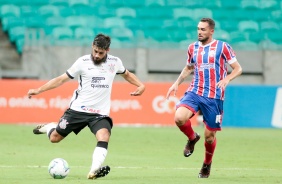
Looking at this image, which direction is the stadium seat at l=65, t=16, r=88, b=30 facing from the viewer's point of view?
toward the camera

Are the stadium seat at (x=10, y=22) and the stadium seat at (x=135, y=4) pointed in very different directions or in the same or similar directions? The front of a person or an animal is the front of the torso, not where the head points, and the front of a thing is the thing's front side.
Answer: same or similar directions

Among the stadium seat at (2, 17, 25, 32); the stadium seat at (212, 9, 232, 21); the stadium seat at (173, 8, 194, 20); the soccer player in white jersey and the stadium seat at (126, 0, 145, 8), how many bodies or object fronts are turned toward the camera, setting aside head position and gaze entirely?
5

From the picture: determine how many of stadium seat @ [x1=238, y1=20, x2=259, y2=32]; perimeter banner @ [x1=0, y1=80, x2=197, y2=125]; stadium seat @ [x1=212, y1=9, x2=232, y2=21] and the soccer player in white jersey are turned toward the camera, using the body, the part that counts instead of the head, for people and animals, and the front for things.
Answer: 4

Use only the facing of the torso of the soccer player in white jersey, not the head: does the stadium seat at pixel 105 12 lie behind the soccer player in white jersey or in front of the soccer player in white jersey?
behind

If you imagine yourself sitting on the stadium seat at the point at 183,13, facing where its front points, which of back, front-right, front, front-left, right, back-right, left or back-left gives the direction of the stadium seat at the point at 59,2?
right

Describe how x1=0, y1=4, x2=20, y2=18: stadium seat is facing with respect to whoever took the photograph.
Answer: facing the viewer

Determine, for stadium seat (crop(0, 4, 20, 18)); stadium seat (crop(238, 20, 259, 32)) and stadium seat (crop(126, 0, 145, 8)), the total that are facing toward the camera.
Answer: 3

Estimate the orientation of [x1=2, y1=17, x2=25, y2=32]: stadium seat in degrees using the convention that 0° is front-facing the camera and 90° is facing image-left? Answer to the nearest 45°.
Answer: approximately 0°

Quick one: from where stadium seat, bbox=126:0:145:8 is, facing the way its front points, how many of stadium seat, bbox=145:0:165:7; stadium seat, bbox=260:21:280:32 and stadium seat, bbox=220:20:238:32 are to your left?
3

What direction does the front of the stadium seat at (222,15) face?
toward the camera

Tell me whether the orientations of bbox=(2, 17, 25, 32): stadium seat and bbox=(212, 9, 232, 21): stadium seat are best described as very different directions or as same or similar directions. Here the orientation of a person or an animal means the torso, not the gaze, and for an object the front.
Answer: same or similar directions

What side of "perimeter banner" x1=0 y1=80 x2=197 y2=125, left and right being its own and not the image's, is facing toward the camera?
front
